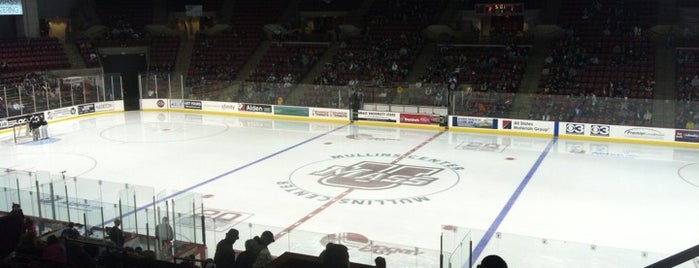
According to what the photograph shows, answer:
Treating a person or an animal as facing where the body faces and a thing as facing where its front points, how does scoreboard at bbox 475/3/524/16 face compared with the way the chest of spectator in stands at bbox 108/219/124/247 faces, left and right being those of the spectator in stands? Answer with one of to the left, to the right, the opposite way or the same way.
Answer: the opposite way

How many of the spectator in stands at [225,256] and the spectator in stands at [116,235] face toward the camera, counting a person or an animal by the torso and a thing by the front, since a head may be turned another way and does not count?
0

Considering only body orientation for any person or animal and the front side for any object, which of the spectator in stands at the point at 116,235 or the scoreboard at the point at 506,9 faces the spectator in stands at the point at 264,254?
the scoreboard

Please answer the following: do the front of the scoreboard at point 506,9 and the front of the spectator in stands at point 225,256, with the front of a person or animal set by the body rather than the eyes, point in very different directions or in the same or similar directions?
very different directions

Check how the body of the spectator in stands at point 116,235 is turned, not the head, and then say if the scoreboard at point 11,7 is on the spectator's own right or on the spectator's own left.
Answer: on the spectator's own left

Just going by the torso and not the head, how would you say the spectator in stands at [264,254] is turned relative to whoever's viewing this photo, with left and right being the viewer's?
facing away from the viewer and to the right of the viewer

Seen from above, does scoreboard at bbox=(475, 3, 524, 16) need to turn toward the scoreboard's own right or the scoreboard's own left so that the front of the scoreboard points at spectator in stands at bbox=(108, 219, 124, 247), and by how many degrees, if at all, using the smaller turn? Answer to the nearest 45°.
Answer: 0° — it already faces them

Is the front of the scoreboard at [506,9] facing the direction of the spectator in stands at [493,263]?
yes

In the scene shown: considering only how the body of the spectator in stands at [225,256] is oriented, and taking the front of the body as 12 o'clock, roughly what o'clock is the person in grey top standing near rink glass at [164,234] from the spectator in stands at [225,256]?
the person in grey top standing near rink glass at [164,234] is roughly at 10 o'clock from the spectator in stands at [225,256].

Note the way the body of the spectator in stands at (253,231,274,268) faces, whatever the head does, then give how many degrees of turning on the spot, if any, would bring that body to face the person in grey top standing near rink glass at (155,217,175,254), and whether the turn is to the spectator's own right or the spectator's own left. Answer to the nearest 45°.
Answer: approximately 90° to the spectator's own left

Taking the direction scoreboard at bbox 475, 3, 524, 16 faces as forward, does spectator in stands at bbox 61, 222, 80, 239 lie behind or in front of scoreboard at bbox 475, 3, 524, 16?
in front

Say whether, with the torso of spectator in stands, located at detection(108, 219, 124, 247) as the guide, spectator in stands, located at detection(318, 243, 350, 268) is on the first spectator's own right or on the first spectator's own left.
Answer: on the first spectator's own right

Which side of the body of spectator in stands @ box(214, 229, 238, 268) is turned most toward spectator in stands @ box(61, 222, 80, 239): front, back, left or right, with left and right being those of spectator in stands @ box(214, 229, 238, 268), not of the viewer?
left

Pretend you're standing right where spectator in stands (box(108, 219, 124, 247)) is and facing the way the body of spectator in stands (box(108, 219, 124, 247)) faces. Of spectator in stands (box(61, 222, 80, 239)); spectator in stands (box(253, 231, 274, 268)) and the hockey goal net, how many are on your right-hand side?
1

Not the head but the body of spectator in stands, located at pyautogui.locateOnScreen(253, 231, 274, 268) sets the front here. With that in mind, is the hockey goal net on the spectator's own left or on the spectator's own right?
on the spectator's own left
